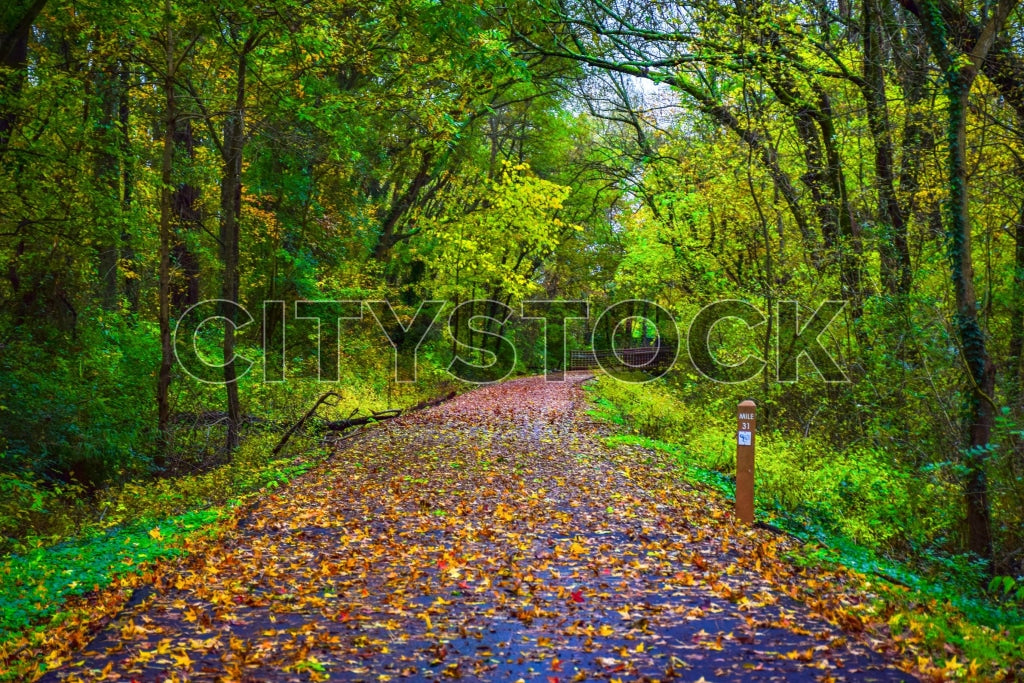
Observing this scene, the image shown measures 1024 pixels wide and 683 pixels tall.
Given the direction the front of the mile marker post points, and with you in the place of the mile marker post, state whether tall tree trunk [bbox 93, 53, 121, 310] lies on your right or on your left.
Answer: on your right

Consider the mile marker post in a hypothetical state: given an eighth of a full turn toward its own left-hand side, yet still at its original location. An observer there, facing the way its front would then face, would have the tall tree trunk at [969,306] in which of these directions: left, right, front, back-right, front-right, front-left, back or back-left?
front-left

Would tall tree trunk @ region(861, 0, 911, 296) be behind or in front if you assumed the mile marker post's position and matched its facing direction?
behind

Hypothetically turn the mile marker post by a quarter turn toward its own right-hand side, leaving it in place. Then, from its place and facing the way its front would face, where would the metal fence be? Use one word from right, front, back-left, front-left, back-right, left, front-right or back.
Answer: right

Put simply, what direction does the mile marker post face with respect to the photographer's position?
facing the viewer

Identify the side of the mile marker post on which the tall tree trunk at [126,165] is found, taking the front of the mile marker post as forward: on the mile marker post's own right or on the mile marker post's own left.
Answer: on the mile marker post's own right

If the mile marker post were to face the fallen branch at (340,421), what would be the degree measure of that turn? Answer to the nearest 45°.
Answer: approximately 135° to its right

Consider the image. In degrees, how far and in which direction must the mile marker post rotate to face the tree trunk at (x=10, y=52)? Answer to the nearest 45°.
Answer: approximately 90° to its right

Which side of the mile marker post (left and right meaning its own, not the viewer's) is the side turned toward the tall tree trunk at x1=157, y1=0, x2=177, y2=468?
right

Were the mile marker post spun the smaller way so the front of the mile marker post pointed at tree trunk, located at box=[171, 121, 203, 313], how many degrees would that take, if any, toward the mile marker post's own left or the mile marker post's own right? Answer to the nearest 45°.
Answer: approximately 135° to the mile marker post's own right
